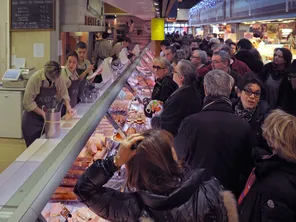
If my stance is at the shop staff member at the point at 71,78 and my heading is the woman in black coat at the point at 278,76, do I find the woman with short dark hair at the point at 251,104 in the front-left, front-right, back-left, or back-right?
front-right

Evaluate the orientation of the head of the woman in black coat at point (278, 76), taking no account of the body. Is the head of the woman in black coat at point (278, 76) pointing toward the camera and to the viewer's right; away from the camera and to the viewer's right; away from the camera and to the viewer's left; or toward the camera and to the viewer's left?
toward the camera and to the viewer's left

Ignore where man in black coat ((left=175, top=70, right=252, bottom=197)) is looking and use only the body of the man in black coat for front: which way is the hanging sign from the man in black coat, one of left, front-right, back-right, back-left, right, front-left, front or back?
front

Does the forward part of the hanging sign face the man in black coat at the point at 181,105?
yes

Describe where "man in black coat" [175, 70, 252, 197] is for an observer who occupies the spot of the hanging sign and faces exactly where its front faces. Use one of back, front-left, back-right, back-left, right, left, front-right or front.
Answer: front

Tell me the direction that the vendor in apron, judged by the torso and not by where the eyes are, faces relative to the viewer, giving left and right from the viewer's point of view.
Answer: facing the viewer and to the right of the viewer

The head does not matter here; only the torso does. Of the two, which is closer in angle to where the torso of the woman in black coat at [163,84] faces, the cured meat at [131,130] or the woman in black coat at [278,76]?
the cured meat

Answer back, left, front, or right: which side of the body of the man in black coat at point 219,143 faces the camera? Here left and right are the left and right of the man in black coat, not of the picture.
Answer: back

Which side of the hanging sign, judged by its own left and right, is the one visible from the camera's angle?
front

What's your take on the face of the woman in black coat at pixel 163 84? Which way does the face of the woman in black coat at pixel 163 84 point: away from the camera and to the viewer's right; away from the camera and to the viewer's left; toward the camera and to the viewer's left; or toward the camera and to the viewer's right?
toward the camera and to the viewer's left

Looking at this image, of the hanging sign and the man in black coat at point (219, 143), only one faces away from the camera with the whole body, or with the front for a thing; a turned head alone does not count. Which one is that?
the man in black coat

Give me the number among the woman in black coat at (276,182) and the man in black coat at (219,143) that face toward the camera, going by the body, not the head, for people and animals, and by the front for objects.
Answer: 0
